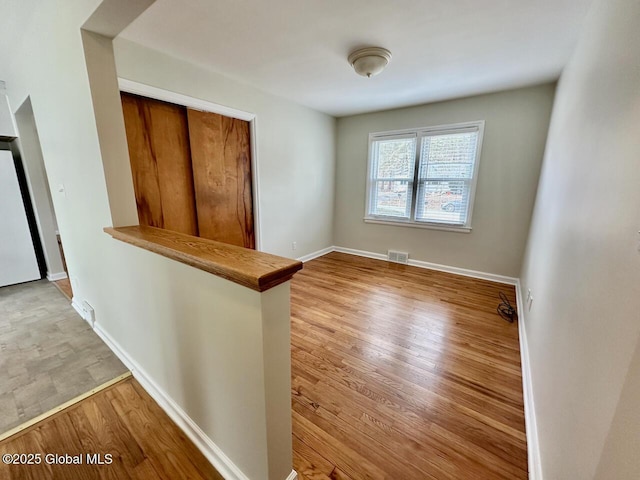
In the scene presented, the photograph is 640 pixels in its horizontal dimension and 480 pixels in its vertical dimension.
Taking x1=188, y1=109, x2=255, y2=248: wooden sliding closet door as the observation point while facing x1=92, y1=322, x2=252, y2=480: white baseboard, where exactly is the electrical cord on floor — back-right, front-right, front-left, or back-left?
front-left

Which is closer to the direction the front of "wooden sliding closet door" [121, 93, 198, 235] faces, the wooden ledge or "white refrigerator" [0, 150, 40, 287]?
the wooden ledge

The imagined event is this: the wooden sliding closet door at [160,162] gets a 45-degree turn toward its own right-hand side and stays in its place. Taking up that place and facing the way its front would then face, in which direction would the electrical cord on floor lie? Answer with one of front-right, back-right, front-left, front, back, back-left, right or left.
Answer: front-left

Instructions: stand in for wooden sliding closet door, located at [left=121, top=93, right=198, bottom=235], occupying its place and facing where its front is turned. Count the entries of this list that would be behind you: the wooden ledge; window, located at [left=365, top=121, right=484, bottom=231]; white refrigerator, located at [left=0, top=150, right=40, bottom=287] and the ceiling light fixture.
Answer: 1

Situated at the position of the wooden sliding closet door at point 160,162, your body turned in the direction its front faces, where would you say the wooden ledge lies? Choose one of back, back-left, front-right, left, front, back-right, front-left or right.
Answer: front-right

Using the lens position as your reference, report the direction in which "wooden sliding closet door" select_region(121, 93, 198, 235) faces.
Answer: facing the viewer and to the right of the viewer

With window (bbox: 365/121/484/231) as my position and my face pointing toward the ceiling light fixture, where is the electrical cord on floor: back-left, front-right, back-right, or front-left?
front-left

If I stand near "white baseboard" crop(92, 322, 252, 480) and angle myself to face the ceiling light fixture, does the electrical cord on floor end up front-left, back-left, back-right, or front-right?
front-right

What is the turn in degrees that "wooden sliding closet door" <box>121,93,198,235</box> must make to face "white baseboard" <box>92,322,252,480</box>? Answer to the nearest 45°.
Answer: approximately 45° to its right

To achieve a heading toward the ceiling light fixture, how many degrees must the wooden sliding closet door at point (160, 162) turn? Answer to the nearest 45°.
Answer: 0° — it already faces it

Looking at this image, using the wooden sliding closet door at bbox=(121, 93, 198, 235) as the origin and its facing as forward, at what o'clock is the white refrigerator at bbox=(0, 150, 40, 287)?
The white refrigerator is roughly at 6 o'clock from the wooden sliding closet door.

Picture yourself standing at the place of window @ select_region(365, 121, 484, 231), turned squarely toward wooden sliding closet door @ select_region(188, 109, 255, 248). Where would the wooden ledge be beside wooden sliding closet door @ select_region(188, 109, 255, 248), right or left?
left

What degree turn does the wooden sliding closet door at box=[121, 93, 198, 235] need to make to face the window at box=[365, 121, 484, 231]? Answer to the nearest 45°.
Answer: approximately 45° to its left

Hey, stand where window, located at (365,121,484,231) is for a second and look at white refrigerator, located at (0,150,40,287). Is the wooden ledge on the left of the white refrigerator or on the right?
left
